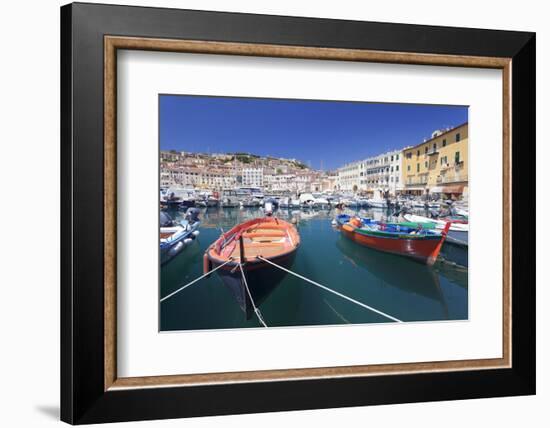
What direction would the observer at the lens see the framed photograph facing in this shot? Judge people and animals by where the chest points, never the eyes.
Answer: facing the viewer and to the right of the viewer
